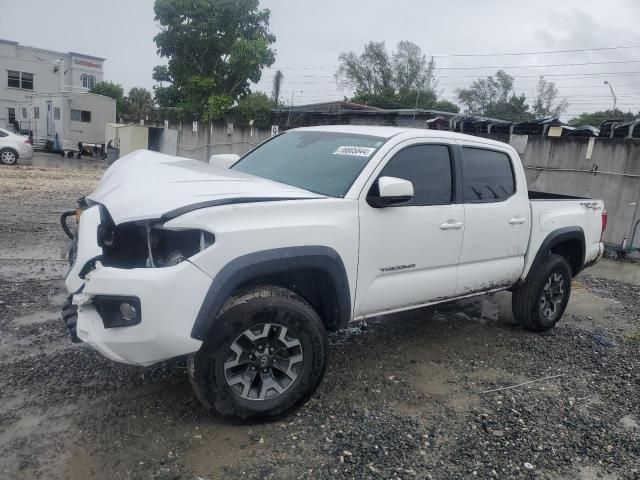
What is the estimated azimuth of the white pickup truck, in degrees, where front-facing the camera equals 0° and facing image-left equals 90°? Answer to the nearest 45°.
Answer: approximately 45°

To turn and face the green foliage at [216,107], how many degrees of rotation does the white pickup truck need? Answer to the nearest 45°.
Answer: approximately 135° to its right

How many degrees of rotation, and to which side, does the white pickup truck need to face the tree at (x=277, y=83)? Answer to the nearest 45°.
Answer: approximately 135° to its right

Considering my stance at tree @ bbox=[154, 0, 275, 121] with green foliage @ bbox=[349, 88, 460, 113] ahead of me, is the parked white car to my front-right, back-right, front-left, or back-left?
back-right

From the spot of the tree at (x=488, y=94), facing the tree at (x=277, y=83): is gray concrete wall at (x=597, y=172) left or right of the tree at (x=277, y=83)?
left

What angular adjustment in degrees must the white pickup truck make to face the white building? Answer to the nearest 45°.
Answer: approximately 90° to its right

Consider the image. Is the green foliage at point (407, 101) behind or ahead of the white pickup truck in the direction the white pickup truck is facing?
behind

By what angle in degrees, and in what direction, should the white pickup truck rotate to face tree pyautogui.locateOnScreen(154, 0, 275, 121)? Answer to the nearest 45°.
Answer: approximately 135° to its right

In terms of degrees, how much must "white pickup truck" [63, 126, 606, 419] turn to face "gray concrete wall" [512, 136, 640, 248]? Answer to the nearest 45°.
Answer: approximately 180°

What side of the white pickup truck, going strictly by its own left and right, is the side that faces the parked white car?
right

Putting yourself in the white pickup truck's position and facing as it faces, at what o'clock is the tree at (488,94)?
The tree is roughly at 5 o'clock from the white pickup truck.
